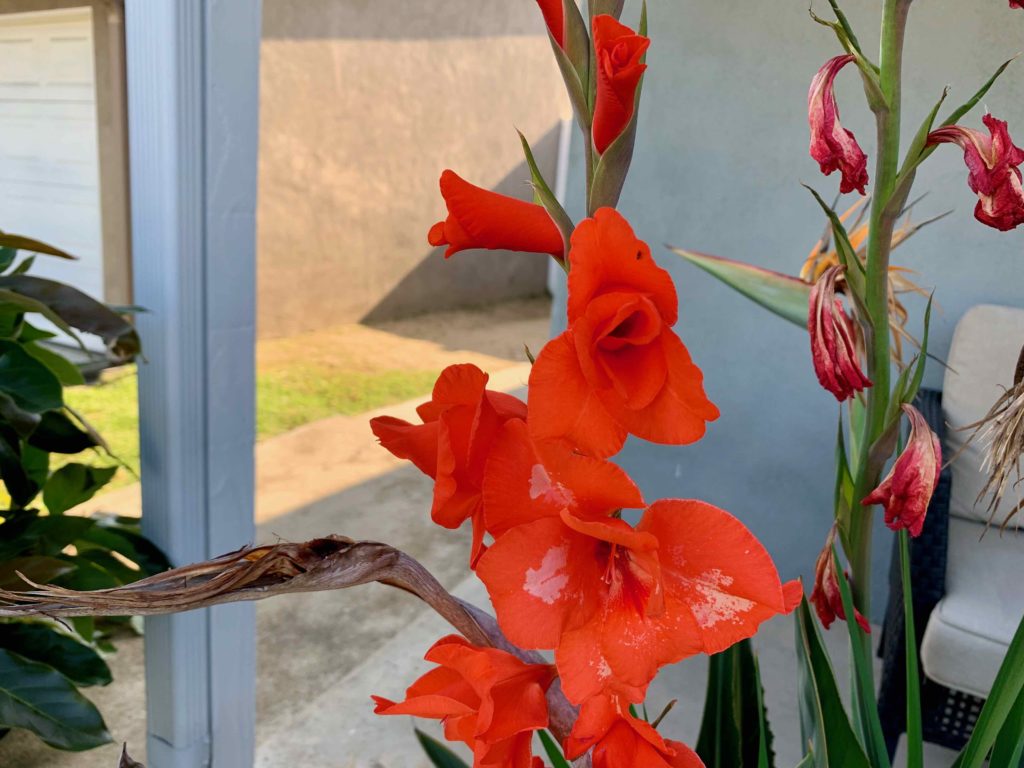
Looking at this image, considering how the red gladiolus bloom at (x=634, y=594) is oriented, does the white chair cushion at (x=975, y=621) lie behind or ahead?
behind

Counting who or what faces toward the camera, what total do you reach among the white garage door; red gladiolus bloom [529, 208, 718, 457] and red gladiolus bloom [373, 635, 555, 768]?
2

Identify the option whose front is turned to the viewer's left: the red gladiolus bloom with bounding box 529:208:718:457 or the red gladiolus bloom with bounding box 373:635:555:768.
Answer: the red gladiolus bloom with bounding box 373:635:555:768

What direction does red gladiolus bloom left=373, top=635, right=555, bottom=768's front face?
to the viewer's left

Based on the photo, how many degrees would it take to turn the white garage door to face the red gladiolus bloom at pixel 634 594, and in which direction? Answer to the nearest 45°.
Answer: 0° — it already faces it

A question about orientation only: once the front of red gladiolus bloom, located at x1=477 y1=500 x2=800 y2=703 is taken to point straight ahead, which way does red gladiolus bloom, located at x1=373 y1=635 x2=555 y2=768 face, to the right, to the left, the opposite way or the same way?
to the right

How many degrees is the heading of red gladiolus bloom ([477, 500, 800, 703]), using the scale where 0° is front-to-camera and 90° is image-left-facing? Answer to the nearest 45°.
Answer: approximately 0°

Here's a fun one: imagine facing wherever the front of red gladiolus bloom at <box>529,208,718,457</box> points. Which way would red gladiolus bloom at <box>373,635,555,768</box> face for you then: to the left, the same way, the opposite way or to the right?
to the right

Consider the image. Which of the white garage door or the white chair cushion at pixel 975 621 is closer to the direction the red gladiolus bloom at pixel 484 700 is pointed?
the white garage door
